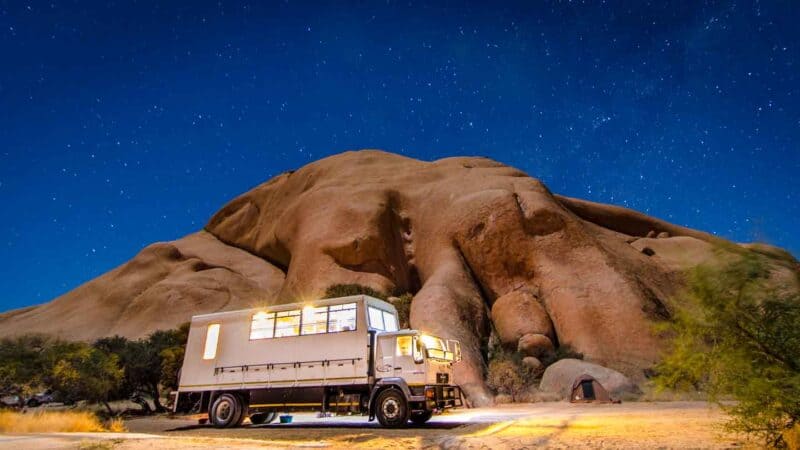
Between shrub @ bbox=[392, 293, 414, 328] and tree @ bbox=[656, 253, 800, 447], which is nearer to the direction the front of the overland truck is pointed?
the tree

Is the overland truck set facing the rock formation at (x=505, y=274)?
no

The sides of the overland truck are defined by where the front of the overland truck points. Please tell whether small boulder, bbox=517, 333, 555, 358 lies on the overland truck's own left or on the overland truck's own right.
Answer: on the overland truck's own left

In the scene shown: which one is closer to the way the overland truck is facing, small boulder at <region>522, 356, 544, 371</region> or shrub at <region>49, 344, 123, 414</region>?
the small boulder

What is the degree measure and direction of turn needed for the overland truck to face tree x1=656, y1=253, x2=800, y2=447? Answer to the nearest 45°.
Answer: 0° — it already faces it

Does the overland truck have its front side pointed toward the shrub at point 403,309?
no

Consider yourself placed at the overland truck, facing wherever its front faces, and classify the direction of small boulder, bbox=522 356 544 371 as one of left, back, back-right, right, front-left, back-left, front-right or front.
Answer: left

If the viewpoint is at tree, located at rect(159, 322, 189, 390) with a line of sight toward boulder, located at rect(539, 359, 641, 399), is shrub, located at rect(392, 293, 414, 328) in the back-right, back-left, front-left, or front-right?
front-left

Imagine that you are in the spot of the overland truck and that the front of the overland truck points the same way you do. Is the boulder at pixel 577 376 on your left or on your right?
on your left

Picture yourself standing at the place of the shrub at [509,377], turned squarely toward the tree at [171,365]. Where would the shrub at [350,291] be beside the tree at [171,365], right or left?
right

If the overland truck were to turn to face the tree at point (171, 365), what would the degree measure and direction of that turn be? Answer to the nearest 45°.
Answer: approximately 180°

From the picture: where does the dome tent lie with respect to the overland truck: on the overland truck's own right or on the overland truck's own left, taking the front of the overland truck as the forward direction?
on the overland truck's own left

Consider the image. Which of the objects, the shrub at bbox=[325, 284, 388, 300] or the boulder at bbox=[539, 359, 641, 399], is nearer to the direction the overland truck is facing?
the boulder

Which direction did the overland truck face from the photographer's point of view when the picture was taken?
facing the viewer and to the right of the viewer

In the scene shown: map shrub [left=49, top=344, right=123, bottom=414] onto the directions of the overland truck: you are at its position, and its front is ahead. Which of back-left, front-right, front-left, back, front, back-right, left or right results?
back
